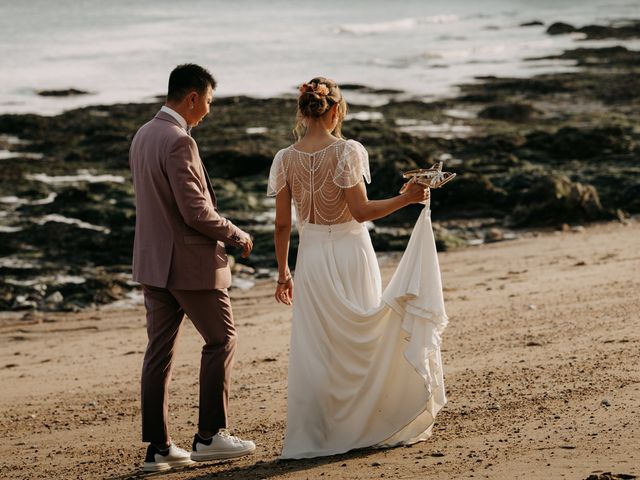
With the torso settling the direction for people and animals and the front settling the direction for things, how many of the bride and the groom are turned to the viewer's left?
0

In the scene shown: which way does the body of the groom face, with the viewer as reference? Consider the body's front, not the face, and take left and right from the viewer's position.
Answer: facing away from the viewer and to the right of the viewer

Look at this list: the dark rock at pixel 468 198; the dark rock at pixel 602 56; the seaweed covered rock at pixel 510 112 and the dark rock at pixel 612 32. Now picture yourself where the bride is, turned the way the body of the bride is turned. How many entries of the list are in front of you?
4

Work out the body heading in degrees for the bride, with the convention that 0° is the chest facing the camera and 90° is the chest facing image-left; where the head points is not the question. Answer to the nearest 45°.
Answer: approximately 180°

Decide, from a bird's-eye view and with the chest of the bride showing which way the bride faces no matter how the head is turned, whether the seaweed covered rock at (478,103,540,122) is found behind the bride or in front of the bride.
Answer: in front

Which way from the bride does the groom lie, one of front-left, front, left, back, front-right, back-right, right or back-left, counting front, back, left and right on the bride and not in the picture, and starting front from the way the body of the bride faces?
left

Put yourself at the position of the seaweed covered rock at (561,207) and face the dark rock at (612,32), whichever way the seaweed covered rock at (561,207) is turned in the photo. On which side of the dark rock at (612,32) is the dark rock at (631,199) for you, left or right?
right

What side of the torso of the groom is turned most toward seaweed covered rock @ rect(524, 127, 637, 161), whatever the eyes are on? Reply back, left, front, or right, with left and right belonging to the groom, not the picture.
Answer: front

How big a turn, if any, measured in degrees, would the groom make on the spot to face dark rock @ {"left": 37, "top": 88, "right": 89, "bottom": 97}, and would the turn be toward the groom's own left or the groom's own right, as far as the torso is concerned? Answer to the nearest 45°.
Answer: approximately 45° to the groom's own left

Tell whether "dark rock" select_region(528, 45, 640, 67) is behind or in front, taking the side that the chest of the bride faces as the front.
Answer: in front

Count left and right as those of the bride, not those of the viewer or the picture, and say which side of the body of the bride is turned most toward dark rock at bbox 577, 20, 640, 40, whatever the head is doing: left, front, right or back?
front
